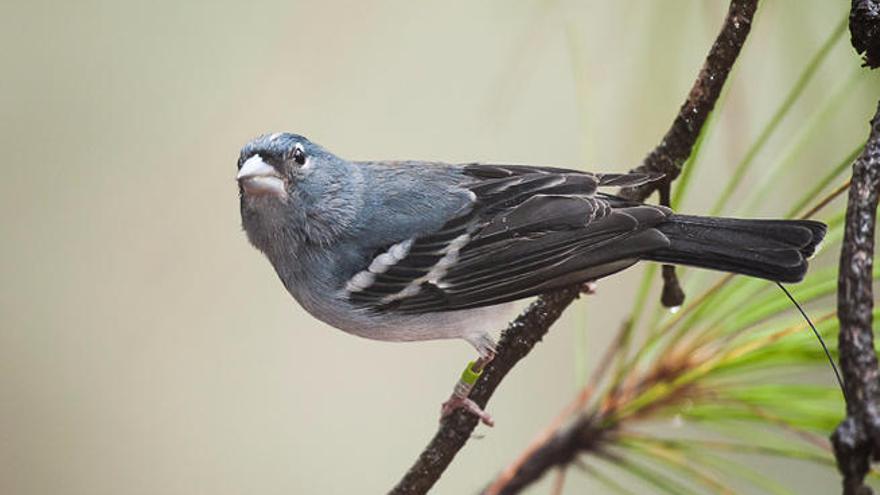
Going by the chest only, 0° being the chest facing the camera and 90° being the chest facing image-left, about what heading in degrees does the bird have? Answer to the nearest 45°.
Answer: approximately 90°
